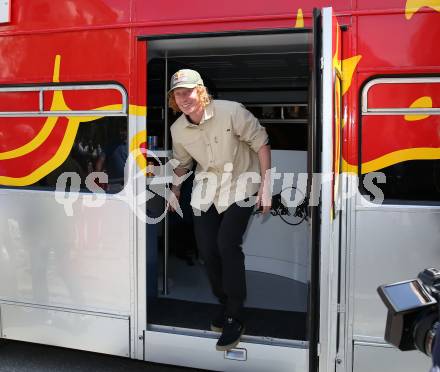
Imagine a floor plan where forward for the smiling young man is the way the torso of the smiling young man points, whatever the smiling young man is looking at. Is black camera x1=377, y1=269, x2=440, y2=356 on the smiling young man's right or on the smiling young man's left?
on the smiling young man's left

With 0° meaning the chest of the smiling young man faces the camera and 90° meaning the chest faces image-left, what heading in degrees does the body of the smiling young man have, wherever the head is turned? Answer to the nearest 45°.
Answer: approximately 45°
